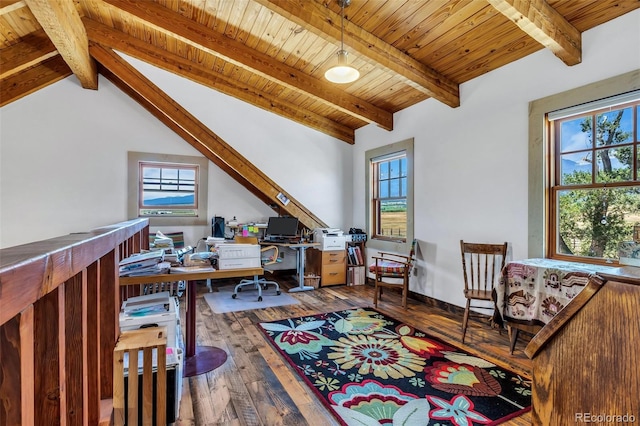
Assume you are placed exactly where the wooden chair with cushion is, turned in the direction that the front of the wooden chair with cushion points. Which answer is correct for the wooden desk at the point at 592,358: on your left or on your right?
on your left

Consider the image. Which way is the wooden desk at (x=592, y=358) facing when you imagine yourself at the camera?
facing to the left of the viewer

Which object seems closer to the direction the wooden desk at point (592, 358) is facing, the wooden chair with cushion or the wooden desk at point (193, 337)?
the wooden desk

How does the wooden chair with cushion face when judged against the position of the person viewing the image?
facing to the left of the viewer

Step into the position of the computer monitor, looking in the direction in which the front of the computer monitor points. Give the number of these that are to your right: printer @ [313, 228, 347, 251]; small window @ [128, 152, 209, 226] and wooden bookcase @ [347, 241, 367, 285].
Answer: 1

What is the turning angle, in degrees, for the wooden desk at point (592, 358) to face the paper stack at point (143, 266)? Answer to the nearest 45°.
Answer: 0° — it already faces it

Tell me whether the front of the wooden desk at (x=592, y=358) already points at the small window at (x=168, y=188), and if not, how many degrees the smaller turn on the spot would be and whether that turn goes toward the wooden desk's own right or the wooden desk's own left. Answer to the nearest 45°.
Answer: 0° — it already faces it

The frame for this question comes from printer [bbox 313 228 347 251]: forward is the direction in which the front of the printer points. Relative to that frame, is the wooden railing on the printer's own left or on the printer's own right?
on the printer's own right

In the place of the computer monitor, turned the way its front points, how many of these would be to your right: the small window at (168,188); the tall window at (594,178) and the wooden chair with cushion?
1
